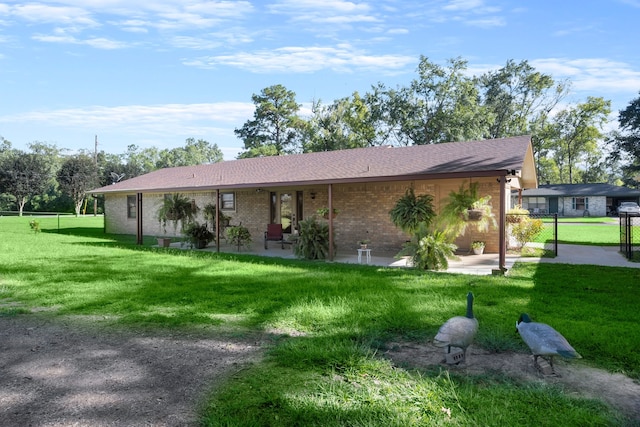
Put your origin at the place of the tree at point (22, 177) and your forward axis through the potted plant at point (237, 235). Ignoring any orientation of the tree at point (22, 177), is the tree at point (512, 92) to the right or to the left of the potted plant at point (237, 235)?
left

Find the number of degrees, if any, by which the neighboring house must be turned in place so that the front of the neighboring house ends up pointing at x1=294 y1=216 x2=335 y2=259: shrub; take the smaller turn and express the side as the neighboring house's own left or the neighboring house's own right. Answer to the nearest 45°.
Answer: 0° — it already faces it

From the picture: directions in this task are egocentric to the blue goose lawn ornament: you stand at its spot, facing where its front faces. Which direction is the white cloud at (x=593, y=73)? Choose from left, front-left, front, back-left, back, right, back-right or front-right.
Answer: right

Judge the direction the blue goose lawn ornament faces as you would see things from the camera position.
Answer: facing to the left of the viewer

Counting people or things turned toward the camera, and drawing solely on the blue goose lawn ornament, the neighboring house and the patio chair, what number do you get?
2

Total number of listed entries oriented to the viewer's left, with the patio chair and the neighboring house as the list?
0

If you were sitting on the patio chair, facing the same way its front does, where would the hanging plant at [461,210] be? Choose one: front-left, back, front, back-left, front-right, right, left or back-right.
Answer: front-left

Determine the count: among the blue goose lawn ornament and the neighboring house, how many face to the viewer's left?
1

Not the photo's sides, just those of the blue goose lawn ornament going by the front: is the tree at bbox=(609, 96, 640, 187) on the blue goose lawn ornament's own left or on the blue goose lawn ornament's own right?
on the blue goose lawn ornament's own right

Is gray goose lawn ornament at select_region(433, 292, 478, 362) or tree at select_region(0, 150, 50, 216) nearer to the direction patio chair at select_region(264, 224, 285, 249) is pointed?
the gray goose lawn ornament

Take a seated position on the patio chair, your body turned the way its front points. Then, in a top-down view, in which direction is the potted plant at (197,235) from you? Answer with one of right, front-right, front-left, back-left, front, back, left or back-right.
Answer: right

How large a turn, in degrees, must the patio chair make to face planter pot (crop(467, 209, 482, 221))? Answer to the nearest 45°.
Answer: approximately 45° to its left

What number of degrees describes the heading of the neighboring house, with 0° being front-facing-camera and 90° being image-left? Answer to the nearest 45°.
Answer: approximately 0°

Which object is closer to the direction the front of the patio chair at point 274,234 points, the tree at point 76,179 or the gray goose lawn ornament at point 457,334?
the gray goose lawn ornament

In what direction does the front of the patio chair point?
toward the camera
